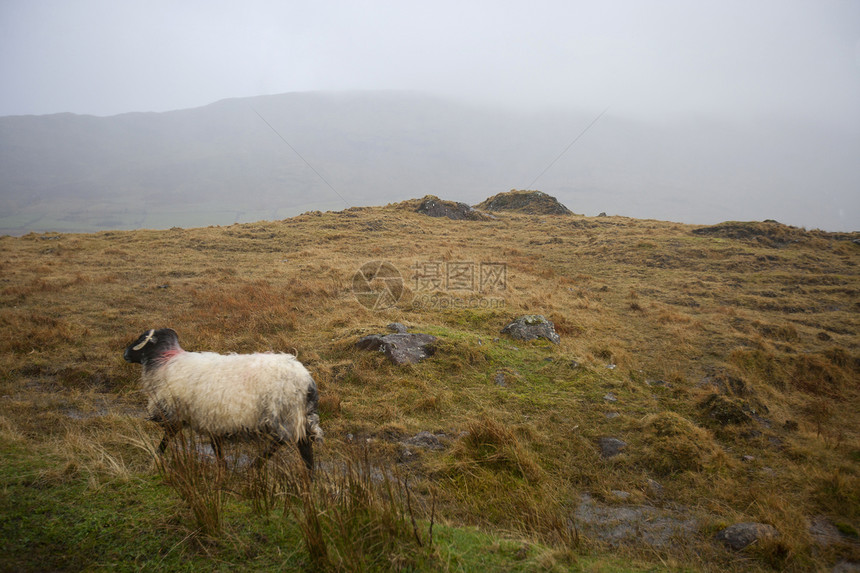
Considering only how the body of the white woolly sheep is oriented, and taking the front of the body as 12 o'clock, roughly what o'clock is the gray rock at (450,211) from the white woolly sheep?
The gray rock is roughly at 4 o'clock from the white woolly sheep.

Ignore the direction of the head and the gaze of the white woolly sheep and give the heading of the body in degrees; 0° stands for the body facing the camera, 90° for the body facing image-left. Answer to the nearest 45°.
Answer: approximately 90°

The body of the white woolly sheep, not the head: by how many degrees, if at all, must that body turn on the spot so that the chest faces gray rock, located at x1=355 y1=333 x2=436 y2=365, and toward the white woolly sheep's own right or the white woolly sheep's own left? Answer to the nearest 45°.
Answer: approximately 135° to the white woolly sheep's own right

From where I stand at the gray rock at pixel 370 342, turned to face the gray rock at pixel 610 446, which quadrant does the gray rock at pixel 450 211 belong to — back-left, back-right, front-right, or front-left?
back-left

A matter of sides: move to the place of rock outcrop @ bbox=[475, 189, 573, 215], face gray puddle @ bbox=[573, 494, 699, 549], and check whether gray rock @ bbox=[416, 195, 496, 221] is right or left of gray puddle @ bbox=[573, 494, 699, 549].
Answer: right

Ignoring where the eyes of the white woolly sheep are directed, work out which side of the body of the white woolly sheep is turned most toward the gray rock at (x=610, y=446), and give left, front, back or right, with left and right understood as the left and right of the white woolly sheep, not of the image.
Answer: back

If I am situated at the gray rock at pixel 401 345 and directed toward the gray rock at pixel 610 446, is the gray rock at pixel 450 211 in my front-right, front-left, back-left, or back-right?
back-left

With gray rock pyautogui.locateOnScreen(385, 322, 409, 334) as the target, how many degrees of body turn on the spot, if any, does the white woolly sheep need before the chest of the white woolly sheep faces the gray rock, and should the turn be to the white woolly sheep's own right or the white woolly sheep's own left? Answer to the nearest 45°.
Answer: approximately 135° to the white woolly sheep's own right

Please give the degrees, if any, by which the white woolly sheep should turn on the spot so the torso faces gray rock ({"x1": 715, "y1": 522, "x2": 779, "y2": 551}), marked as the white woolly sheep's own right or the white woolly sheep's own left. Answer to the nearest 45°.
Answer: approximately 135° to the white woolly sheep's own left

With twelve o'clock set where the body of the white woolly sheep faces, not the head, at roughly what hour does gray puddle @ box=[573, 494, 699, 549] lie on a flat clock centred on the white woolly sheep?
The gray puddle is roughly at 7 o'clock from the white woolly sheep.

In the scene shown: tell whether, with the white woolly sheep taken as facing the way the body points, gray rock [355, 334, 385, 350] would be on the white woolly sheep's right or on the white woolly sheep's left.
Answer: on the white woolly sheep's right
